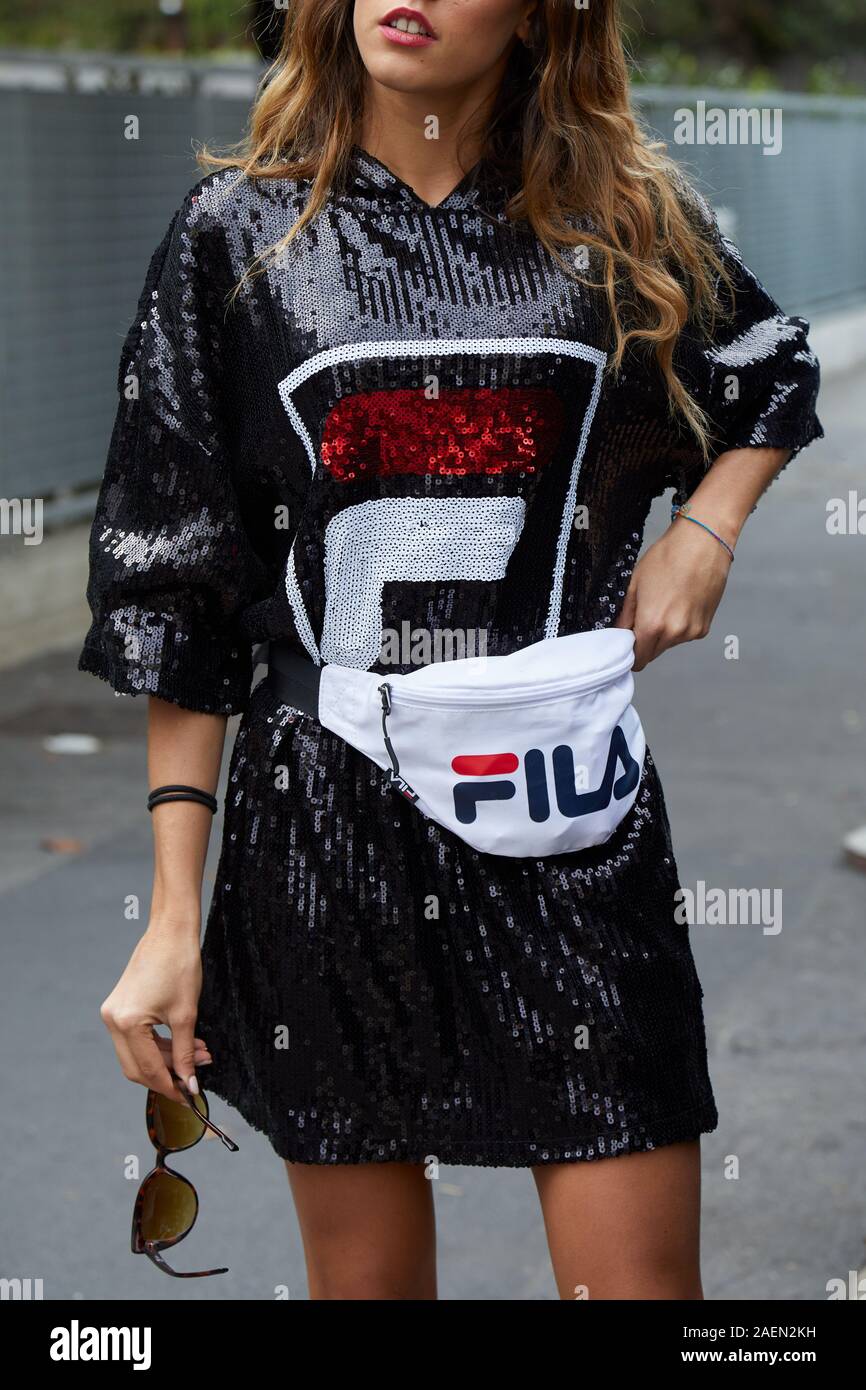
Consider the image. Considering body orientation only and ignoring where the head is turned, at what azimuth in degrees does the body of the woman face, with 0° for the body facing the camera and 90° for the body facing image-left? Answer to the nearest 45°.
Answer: approximately 0°
